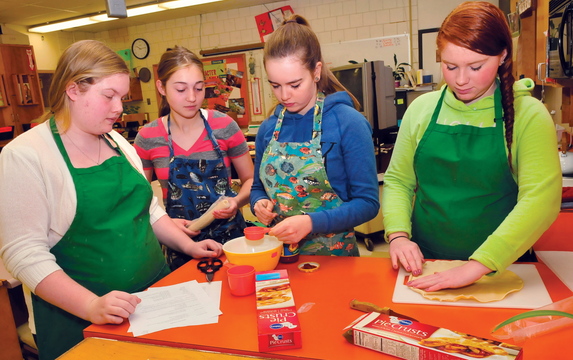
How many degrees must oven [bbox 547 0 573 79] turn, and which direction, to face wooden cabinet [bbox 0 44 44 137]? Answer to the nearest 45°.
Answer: approximately 45° to its right

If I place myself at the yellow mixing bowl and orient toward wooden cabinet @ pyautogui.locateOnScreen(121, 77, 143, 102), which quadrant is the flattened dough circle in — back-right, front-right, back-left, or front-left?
back-right

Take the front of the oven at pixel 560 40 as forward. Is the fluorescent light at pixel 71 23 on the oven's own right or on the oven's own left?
on the oven's own right

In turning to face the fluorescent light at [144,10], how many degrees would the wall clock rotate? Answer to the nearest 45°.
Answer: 0° — it already faces it

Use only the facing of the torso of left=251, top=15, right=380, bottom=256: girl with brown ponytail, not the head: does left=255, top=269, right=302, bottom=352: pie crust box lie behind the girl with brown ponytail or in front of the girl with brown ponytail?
in front

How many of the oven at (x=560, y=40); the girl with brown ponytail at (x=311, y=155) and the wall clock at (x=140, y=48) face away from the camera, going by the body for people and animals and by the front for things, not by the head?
0

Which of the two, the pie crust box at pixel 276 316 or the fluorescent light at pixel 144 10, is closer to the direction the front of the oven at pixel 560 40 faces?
the pie crust box

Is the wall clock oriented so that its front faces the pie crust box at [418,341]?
yes

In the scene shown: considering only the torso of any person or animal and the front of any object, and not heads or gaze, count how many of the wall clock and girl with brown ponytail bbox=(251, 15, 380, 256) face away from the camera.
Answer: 0

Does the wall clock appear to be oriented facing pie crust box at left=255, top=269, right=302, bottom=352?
yes

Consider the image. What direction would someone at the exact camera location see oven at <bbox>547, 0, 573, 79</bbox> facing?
facing the viewer and to the left of the viewer

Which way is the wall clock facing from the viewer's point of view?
toward the camera

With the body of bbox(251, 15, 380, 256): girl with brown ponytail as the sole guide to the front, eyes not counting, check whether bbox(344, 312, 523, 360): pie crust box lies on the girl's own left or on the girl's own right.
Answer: on the girl's own left

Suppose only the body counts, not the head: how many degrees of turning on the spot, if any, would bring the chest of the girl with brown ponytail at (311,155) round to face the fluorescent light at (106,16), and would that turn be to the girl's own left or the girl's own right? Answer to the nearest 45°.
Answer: approximately 90° to the girl's own right

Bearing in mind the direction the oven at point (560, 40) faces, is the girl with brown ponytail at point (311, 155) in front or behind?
in front

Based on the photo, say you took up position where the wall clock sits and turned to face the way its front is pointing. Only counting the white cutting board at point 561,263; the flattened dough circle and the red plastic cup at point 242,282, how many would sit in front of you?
3
